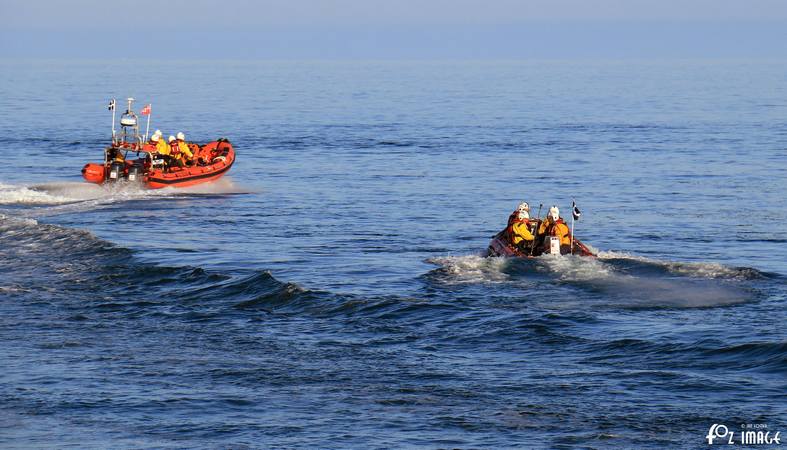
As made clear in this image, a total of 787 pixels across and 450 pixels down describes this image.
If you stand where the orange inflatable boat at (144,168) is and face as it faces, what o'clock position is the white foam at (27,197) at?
The white foam is roughly at 7 o'clock from the orange inflatable boat.

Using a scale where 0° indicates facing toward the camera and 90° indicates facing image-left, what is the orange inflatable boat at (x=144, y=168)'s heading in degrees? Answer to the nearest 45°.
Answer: approximately 225°

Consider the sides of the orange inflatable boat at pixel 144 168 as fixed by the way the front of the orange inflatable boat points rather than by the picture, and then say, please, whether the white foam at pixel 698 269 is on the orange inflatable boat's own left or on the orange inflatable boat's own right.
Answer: on the orange inflatable boat's own right

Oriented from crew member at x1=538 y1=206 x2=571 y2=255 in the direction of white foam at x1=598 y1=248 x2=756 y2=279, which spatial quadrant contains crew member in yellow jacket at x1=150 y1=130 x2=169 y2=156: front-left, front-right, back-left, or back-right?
back-left

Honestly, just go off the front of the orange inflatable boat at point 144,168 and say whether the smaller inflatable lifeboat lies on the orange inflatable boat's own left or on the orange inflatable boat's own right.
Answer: on the orange inflatable boat's own right

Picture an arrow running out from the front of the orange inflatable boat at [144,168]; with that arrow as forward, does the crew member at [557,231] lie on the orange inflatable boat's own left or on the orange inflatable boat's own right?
on the orange inflatable boat's own right

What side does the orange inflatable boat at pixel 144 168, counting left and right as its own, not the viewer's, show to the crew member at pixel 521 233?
right

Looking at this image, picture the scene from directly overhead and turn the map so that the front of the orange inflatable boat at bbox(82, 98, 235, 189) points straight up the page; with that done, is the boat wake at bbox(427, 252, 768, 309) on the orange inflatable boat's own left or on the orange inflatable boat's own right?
on the orange inflatable boat's own right
